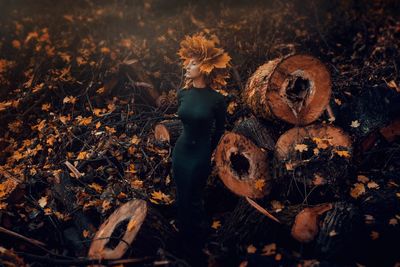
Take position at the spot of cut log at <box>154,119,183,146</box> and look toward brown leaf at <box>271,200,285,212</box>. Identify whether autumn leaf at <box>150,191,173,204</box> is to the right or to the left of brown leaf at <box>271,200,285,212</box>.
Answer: right

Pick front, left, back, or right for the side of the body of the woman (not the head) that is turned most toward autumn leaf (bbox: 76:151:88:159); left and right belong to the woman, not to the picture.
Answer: right

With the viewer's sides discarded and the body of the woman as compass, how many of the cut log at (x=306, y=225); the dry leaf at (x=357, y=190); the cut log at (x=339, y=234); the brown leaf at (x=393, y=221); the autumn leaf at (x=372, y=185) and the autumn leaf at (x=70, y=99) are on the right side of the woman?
1

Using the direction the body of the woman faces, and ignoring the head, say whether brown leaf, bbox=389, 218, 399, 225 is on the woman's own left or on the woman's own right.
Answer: on the woman's own left

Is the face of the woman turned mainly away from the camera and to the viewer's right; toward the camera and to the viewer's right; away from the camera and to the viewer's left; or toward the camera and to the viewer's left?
toward the camera and to the viewer's left

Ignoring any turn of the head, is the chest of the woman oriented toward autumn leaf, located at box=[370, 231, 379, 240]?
no

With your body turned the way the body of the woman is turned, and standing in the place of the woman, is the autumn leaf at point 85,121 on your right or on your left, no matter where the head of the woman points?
on your right

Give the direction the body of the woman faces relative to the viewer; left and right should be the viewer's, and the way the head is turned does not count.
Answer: facing the viewer and to the left of the viewer

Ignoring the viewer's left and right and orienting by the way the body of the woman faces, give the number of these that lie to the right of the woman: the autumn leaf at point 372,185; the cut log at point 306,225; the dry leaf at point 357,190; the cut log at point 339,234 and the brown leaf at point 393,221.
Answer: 0

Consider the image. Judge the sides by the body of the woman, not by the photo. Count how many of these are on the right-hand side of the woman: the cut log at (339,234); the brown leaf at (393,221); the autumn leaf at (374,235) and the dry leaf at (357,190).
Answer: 0

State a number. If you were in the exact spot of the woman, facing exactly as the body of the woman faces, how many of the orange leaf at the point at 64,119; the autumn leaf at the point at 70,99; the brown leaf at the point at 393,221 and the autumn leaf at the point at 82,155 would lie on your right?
3

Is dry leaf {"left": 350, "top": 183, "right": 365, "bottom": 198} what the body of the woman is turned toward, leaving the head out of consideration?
no
